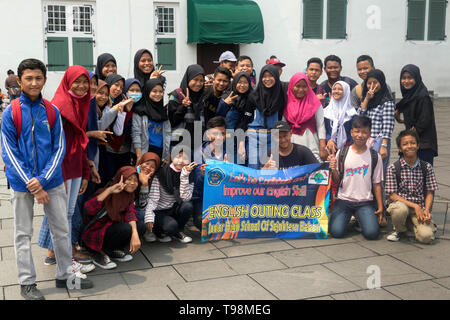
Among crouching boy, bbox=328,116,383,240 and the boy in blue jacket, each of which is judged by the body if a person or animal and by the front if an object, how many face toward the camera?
2

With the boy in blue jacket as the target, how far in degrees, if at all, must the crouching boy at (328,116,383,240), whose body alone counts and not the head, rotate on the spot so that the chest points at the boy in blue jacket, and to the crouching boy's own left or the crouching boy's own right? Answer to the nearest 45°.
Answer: approximately 45° to the crouching boy's own right

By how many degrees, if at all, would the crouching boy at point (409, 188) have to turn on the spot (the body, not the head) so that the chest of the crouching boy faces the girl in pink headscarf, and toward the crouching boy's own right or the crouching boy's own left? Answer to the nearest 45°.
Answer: approximately 90° to the crouching boy's own right

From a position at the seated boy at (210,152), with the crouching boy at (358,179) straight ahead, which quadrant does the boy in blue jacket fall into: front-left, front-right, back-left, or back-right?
back-right

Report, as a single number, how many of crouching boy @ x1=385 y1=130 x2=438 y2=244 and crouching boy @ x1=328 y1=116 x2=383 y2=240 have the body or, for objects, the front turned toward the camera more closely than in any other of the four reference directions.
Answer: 2

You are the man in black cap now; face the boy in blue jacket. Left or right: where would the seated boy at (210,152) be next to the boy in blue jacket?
right

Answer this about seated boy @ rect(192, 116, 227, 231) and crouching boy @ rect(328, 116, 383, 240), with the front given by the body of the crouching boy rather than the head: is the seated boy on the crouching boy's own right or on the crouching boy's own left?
on the crouching boy's own right

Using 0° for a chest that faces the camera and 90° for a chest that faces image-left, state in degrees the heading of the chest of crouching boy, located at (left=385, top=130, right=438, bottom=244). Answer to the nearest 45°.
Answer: approximately 0°
